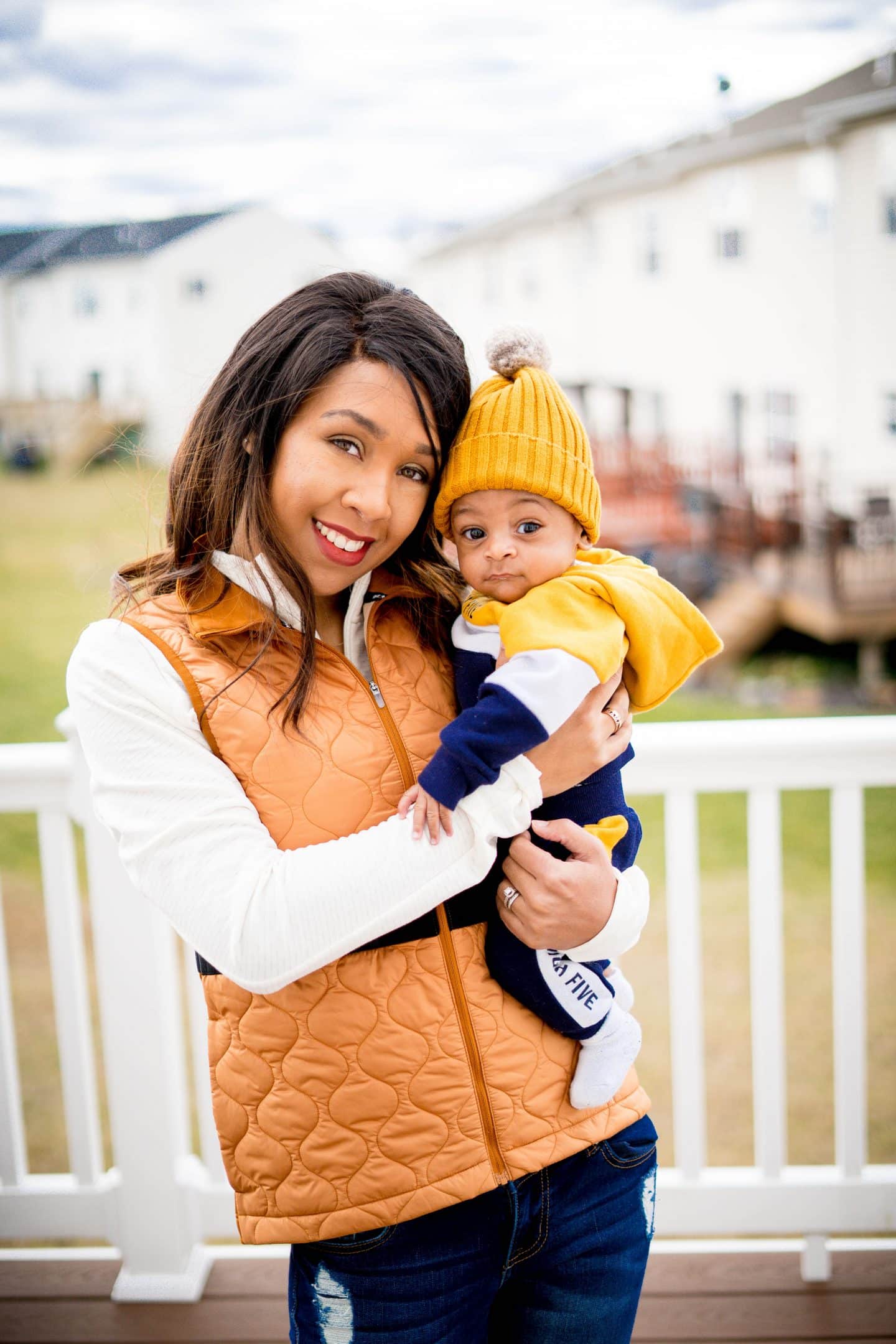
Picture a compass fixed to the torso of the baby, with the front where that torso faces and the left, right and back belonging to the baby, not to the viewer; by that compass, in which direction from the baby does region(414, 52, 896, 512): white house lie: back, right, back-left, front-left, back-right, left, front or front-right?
back-right

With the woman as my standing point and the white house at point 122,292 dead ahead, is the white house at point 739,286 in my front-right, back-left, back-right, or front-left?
front-right

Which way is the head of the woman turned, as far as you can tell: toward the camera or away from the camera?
toward the camera

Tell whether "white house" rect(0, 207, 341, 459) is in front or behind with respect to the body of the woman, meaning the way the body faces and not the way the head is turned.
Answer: behind

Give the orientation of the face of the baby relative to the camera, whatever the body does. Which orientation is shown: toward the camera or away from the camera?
toward the camera
